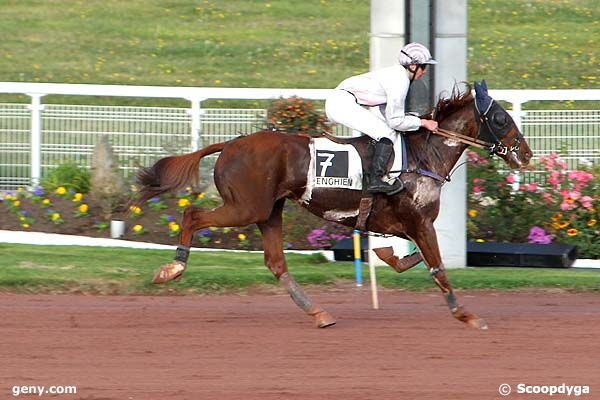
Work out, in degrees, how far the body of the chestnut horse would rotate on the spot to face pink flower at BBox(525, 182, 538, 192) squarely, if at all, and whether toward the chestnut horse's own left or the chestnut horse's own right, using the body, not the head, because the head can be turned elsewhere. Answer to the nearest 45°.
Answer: approximately 45° to the chestnut horse's own left

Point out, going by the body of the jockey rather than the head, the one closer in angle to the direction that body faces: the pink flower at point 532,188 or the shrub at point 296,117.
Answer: the pink flower

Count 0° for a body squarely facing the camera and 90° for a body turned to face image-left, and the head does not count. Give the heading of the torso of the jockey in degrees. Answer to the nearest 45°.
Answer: approximately 270°

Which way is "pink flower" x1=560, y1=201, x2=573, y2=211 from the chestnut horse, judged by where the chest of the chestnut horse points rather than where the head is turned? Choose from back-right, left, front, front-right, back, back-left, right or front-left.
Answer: front-left

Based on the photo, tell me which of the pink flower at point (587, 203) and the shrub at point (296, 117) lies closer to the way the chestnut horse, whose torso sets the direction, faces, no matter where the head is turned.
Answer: the pink flower

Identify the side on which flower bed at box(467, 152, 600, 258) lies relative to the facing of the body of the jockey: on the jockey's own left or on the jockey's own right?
on the jockey's own left

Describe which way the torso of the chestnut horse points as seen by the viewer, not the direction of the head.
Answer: to the viewer's right
